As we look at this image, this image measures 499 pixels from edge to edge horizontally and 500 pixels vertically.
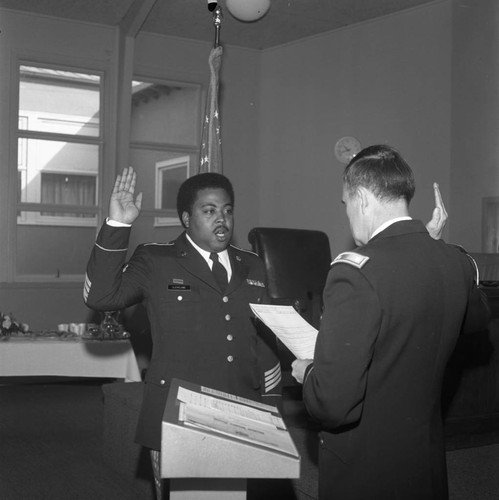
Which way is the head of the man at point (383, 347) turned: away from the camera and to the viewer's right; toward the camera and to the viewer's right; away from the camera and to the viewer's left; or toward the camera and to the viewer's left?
away from the camera and to the viewer's left

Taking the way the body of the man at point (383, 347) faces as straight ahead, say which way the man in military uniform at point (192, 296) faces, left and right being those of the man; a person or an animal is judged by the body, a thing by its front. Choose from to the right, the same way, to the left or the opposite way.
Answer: the opposite way

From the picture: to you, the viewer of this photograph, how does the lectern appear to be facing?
facing to the left of the viewer

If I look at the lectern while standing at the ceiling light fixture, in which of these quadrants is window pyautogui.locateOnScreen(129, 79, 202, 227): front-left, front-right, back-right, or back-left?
back-right

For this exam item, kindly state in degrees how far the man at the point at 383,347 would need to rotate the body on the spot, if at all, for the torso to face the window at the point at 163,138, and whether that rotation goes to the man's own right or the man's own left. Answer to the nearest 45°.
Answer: approximately 45° to the man's own right

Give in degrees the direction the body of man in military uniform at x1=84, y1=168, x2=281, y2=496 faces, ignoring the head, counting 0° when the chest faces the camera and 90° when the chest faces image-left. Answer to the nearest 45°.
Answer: approximately 315°

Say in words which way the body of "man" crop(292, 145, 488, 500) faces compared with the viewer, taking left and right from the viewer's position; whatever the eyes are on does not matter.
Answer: facing away from the viewer and to the left of the viewer

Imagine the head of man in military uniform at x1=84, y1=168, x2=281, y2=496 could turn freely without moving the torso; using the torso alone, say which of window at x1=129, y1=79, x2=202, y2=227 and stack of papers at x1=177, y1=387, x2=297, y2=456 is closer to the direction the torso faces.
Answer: the stack of papers

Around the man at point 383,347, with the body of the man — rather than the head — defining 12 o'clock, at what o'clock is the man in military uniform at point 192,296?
The man in military uniform is roughly at 12 o'clock from the man.

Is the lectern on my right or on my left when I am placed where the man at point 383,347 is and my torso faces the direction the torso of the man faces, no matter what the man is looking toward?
on my left
